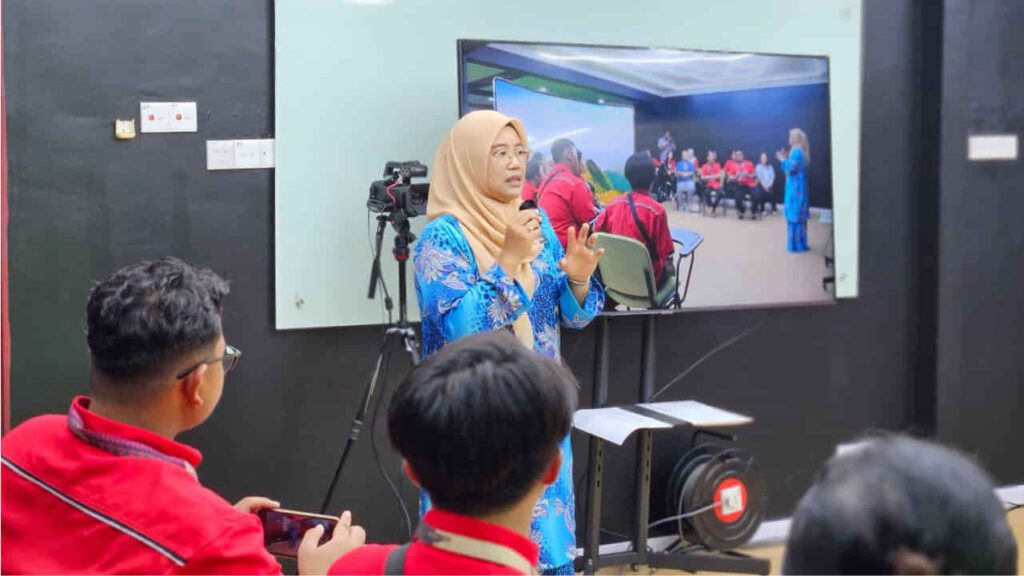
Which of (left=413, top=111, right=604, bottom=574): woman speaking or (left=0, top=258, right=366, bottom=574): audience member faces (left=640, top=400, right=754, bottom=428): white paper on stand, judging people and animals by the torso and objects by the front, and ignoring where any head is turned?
the audience member

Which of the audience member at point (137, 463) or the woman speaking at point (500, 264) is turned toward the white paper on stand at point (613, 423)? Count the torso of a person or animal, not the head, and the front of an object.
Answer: the audience member

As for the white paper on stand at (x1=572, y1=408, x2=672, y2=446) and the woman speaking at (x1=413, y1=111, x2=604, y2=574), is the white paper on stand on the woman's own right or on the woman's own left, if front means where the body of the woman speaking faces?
on the woman's own left

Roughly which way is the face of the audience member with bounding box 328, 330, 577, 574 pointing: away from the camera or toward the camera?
away from the camera

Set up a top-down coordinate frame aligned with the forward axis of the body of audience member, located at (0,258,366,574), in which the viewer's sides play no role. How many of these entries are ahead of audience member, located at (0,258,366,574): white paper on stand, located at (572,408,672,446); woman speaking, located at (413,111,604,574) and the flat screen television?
3

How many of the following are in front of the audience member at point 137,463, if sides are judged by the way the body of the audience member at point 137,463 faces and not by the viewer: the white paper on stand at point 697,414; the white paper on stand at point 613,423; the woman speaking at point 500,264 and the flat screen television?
4

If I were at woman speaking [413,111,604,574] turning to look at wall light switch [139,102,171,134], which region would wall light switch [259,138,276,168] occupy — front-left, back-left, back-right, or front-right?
front-right

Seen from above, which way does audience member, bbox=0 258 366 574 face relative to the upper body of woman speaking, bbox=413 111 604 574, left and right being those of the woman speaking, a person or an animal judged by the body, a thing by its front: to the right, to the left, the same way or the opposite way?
to the left

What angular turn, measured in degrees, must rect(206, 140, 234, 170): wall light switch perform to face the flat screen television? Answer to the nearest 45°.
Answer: approximately 90° to its left

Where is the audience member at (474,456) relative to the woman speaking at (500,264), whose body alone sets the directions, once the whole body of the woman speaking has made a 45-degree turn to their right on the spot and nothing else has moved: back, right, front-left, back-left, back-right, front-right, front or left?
front

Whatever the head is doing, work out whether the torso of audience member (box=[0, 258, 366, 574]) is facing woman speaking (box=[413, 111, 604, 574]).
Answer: yes

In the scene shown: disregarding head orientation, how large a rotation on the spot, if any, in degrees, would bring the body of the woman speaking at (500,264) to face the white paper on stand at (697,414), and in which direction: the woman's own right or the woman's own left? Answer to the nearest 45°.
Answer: approximately 90° to the woman's own left

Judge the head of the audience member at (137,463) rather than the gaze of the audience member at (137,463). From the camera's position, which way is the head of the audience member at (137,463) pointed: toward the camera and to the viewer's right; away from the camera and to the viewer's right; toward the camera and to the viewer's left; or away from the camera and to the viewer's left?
away from the camera and to the viewer's right

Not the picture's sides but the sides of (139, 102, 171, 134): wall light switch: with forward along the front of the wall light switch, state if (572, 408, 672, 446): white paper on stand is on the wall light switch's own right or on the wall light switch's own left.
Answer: on the wall light switch's own left

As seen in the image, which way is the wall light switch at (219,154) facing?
toward the camera
